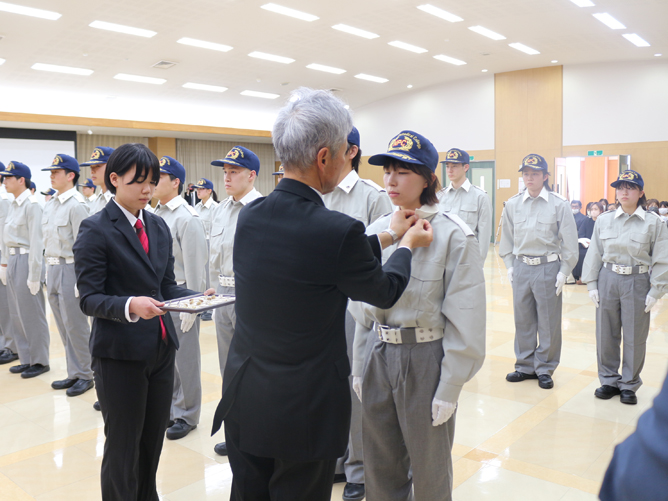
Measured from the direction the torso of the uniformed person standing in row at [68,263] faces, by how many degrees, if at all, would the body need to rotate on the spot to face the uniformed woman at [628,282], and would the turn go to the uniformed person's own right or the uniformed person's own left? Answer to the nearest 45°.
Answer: approximately 90° to the uniformed person's own left

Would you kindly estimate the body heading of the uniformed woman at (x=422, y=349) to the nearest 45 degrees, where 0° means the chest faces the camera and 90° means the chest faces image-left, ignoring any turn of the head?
approximately 45°

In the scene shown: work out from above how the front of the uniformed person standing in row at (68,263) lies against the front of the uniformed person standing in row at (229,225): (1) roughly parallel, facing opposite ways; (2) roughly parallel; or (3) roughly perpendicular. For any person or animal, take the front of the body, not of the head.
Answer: roughly parallel

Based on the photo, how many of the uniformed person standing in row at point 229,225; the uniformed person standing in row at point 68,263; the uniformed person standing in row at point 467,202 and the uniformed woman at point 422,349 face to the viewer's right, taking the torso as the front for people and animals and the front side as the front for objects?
0

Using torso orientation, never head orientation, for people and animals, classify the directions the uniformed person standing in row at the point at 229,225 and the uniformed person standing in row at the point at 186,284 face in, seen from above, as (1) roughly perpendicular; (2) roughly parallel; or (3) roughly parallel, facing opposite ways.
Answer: roughly parallel

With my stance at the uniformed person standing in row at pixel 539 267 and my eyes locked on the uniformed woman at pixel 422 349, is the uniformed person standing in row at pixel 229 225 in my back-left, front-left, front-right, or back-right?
front-right

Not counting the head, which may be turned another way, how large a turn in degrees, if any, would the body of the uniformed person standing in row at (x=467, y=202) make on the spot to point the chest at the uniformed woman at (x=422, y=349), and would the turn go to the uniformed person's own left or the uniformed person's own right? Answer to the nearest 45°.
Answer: approximately 45° to the uniformed person's own left

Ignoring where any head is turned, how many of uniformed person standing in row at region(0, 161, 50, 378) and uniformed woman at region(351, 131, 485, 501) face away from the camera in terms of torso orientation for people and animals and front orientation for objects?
0

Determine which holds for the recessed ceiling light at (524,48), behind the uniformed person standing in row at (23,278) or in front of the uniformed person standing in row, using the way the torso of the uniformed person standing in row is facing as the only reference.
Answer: behind

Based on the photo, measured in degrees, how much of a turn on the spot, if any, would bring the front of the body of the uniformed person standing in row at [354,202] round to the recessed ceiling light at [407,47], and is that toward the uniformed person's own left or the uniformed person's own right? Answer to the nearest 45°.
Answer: approximately 135° to the uniformed person's own right

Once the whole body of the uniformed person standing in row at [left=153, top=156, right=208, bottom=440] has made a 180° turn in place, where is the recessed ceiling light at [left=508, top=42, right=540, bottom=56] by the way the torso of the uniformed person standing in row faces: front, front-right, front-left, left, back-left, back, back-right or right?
front

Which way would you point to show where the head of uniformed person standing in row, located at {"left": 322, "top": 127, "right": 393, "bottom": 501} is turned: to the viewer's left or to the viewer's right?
to the viewer's left

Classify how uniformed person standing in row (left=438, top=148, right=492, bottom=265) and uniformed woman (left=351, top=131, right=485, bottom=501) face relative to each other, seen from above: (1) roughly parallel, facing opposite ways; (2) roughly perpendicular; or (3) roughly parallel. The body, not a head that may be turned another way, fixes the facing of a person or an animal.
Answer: roughly parallel

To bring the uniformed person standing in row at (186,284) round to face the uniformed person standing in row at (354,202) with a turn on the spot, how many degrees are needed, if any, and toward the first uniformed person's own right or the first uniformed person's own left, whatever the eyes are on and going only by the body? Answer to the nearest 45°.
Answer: approximately 90° to the first uniformed person's own left

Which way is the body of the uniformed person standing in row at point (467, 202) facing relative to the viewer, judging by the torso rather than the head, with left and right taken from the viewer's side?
facing the viewer and to the left of the viewer

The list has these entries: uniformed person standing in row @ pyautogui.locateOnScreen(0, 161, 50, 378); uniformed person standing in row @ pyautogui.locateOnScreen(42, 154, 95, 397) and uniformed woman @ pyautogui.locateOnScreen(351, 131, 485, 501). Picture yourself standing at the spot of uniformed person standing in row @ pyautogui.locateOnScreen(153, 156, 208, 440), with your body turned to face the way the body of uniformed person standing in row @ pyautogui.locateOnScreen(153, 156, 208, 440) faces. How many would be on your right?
2

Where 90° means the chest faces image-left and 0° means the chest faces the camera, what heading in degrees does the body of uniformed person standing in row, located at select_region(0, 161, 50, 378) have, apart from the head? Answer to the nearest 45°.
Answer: approximately 45°

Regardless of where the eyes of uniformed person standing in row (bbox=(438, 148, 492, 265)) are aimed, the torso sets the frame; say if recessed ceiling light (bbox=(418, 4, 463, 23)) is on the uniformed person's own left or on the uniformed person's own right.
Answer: on the uniformed person's own right
